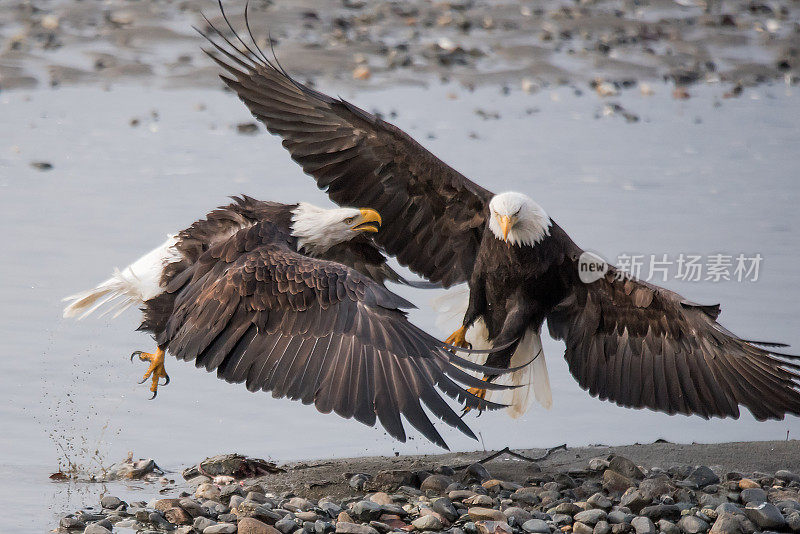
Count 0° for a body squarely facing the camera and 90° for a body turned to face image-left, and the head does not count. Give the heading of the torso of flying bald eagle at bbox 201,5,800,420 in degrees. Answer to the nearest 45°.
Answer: approximately 0°

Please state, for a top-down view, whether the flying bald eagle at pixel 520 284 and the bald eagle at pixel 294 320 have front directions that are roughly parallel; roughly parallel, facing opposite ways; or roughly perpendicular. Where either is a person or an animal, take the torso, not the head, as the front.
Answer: roughly perpendicular

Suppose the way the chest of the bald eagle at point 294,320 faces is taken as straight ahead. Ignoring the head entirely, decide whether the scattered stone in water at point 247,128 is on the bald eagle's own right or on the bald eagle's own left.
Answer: on the bald eagle's own left

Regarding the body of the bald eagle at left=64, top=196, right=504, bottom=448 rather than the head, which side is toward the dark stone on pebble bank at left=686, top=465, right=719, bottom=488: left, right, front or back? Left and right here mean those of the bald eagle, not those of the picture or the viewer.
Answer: front

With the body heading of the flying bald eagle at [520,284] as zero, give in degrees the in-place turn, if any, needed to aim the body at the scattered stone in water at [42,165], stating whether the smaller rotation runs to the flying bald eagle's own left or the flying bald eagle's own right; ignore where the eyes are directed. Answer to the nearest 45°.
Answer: approximately 135° to the flying bald eagle's own right

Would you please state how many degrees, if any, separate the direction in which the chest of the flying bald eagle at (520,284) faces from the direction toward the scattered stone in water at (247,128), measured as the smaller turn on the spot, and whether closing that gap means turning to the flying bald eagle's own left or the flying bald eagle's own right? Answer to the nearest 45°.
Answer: approximately 135° to the flying bald eagle's own right

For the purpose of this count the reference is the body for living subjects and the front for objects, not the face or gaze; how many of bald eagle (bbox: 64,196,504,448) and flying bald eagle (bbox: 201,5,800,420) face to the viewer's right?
1

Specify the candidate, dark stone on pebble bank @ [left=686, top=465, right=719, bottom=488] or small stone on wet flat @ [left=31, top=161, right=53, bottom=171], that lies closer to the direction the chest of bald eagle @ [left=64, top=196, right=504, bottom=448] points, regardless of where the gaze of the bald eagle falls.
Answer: the dark stone on pebble bank

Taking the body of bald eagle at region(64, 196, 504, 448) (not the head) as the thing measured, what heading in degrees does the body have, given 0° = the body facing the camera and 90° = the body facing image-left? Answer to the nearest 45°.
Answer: approximately 270°
